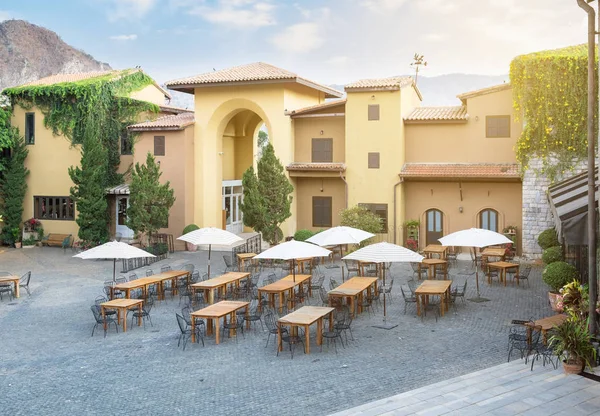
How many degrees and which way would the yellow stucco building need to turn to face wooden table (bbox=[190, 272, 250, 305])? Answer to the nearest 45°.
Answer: approximately 45° to its right

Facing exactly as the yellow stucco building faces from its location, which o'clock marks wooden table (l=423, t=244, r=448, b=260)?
The wooden table is roughly at 11 o'clock from the yellow stucco building.

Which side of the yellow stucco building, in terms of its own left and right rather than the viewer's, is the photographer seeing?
front

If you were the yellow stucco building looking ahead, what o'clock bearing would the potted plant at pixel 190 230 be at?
The potted plant is roughly at 3 o'clock from the yellow stucco building.

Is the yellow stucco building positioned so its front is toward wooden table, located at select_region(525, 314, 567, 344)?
yes

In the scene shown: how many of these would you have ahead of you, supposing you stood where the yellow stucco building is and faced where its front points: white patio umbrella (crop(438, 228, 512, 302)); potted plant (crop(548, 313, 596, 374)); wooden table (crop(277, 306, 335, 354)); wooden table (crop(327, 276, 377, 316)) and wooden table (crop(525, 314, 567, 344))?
5

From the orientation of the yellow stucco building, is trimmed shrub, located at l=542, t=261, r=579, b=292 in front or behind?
in front

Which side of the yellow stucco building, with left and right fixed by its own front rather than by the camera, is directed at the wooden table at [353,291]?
front

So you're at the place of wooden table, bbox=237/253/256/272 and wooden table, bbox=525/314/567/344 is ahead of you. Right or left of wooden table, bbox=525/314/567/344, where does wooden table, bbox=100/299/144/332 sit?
right

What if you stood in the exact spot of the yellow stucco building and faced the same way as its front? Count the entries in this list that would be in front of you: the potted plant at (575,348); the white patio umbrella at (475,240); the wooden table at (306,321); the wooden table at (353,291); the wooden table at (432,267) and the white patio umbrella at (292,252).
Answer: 6

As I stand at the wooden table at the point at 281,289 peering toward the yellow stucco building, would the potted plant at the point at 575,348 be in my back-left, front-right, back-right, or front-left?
back-right

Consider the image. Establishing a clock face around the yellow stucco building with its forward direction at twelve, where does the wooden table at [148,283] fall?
The wooden table is roughly at 1 o'clock from the yellow stucco building.

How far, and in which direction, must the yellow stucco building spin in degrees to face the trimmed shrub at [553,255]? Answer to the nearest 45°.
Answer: approximately 45° to its left

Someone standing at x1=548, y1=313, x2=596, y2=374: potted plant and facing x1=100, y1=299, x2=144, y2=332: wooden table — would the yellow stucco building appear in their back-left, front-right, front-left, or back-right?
front-right

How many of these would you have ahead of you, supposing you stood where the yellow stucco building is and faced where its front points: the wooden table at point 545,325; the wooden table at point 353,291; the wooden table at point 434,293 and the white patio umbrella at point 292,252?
4

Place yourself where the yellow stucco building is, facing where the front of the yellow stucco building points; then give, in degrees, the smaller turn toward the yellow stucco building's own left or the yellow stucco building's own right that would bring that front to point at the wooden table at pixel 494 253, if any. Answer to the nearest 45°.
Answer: approximately 45° to the yellow stucco building's own left

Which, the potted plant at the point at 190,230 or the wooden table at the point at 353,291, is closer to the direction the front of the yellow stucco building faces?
the wooden table

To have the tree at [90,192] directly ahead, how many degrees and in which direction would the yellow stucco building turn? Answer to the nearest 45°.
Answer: approximately 90° to its right

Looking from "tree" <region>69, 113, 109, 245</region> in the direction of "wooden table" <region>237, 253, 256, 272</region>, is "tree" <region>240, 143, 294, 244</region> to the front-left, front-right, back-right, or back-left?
front-left

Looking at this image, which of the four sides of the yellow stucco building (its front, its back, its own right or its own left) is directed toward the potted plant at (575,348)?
front

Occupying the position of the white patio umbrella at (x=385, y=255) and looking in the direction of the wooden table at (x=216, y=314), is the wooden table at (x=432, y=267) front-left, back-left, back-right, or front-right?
back-right

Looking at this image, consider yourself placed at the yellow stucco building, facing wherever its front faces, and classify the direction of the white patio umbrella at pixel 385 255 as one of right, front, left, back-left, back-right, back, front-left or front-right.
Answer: front
